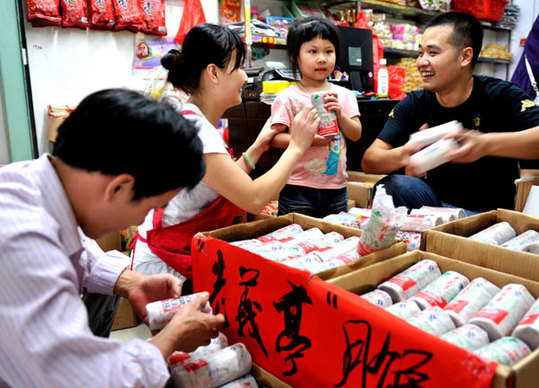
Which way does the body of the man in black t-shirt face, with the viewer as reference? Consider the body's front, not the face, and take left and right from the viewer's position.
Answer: facing the viewer and to the left of the viewer

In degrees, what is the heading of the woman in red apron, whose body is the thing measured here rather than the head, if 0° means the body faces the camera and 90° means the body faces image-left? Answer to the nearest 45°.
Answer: approximately 270°

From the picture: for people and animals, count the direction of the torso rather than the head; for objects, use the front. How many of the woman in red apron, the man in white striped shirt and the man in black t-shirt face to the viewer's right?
2

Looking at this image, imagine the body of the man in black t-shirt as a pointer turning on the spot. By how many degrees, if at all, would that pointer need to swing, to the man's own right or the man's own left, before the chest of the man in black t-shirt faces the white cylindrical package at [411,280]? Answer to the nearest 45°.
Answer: approximately 45° to the man's own left

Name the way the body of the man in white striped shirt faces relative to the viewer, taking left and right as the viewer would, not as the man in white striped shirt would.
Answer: facing to the right of the viewer

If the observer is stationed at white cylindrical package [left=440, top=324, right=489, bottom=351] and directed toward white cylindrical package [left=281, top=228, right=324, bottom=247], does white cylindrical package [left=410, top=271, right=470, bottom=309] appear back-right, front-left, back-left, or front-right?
front-right

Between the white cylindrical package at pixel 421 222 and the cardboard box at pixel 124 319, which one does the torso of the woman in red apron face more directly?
the white cylindrical package

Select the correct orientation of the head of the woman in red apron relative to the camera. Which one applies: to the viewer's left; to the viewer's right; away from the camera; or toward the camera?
to the viewer's right

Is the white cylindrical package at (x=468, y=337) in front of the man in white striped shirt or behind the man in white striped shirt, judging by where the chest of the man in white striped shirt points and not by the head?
in front

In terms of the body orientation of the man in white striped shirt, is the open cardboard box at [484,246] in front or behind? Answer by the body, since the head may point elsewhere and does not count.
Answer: in front

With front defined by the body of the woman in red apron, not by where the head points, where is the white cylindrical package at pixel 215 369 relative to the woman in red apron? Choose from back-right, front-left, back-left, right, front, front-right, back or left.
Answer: right

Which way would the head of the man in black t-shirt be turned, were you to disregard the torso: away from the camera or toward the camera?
toward the camera

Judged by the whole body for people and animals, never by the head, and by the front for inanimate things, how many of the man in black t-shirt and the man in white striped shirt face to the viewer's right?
1

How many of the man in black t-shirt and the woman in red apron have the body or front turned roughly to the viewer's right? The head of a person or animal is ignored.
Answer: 1

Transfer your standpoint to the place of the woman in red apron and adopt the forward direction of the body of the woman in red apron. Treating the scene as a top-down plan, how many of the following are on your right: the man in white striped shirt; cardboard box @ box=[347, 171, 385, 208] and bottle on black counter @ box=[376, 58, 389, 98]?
1
